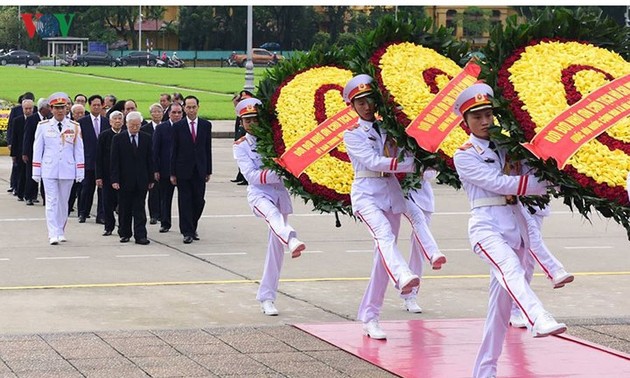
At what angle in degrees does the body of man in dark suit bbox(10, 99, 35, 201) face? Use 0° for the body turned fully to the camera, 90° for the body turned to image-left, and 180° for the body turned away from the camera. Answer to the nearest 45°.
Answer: approximately 0°

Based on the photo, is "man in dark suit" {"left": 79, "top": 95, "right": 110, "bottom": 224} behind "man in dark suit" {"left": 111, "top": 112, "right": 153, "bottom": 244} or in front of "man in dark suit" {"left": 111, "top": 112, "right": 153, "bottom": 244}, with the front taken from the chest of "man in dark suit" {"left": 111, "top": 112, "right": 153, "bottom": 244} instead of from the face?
behind

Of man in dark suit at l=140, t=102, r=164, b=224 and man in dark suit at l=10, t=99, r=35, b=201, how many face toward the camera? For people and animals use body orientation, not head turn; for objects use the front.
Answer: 2
